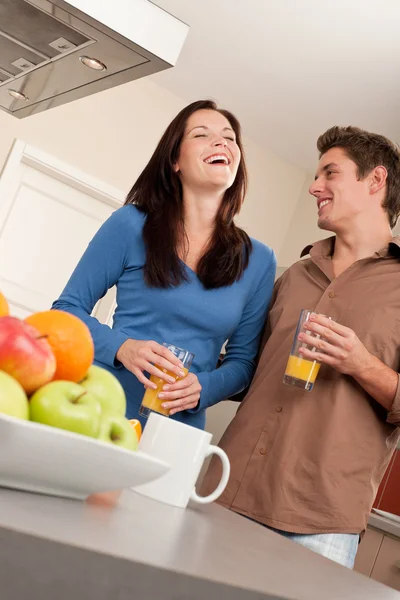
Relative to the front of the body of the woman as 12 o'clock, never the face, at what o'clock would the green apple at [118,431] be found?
The green apple is roughly at 12 o'clock from the woman.

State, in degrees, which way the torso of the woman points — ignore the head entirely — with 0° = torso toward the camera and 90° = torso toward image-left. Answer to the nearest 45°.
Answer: approximately 0°

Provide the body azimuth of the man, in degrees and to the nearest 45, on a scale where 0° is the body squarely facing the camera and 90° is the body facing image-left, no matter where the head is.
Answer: approximately 45°

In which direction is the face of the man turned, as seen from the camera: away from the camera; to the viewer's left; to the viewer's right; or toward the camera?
to the viewer's left
